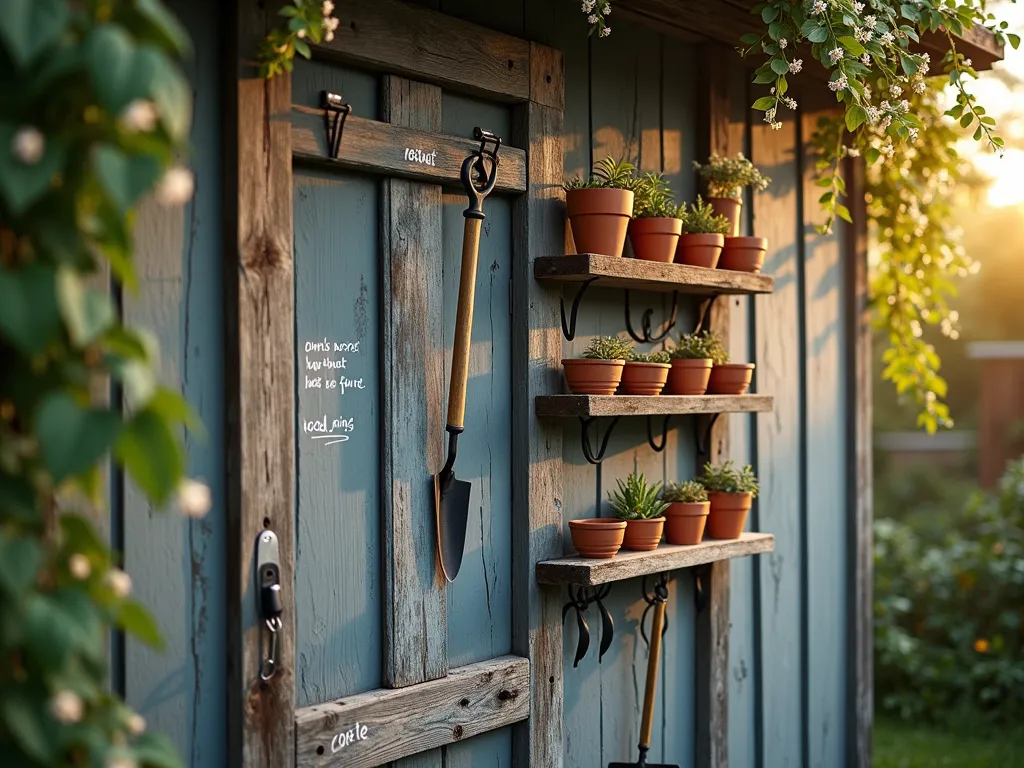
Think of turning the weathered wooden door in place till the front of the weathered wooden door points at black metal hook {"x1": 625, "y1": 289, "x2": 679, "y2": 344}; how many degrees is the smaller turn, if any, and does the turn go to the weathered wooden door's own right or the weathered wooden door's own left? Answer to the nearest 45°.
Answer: approximately 90° to the weathered wooden door's own left

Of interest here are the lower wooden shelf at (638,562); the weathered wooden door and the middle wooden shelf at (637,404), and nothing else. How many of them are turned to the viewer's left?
0

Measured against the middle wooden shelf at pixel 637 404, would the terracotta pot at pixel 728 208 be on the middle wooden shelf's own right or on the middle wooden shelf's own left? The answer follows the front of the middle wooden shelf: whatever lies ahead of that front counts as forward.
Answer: on the middle wooden shelf's own left

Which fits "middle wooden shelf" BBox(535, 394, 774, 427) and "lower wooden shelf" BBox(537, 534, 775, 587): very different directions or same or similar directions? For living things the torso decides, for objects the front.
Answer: same or similar directions

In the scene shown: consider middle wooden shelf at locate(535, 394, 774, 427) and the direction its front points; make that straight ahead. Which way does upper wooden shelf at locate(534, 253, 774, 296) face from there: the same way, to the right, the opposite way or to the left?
the same way

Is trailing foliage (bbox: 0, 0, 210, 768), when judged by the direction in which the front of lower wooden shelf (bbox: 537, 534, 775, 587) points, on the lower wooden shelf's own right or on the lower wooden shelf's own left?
on the lower wooden shelf's own right

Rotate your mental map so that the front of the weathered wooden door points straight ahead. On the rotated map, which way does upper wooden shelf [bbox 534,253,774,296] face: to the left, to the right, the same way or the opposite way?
the same way

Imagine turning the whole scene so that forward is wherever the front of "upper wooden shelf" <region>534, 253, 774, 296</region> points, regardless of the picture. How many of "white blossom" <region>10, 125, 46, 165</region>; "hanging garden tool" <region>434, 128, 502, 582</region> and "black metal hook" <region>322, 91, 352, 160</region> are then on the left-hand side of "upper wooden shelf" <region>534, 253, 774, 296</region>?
0

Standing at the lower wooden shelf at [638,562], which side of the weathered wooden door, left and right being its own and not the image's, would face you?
left

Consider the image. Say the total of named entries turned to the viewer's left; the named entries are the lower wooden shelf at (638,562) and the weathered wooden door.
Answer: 0

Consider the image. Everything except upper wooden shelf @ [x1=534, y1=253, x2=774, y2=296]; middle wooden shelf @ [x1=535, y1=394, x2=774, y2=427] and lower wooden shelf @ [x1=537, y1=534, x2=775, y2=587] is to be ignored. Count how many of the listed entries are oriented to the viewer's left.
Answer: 0

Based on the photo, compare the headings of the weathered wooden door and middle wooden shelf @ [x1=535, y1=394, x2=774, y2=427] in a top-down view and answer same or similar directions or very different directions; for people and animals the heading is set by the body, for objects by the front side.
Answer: same or similar directions

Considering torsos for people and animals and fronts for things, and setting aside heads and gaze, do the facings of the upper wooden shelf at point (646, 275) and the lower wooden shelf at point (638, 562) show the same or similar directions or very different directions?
same or similar directions

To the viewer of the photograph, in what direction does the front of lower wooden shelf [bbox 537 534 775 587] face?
facing the viewer and to the right of the viewer

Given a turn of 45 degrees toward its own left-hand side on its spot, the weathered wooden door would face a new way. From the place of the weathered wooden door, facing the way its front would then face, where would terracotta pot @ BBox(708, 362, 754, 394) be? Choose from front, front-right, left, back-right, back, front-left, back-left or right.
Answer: front-left

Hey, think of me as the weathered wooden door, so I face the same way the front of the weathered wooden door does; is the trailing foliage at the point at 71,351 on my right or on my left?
on my right

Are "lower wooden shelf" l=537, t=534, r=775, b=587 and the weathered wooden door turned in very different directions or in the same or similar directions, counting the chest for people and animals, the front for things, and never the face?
same or similar directions

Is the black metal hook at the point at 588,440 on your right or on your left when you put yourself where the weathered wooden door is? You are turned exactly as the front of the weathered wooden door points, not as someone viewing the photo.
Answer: on your left

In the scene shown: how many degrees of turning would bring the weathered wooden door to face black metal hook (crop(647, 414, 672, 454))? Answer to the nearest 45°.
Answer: approximately 90° to its left

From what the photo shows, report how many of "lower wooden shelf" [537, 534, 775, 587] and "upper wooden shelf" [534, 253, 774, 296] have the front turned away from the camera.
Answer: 0
